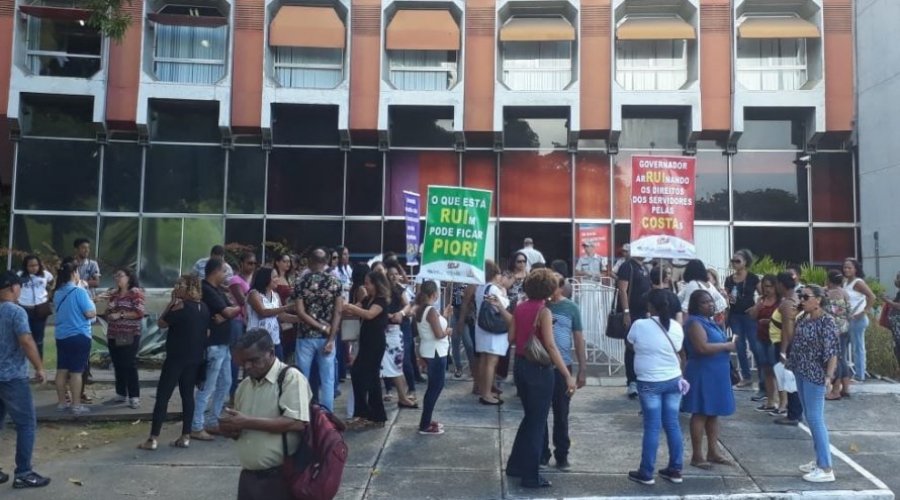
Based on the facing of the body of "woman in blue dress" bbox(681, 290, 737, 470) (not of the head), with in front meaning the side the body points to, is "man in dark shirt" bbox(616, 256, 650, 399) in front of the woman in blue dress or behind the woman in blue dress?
behind

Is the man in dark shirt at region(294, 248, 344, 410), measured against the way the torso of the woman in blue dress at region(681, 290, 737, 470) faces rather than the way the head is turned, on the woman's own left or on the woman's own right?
on the woman's own right

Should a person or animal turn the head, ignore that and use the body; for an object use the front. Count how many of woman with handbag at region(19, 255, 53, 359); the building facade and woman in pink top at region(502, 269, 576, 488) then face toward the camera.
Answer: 2

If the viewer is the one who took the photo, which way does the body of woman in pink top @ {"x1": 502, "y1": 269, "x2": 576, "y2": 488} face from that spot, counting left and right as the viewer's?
facing away from the viewer and to the left of the viewer

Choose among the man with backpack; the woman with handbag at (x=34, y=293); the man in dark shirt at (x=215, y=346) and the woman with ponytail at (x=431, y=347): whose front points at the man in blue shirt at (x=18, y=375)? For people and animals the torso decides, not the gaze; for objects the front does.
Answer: the woman with handbag

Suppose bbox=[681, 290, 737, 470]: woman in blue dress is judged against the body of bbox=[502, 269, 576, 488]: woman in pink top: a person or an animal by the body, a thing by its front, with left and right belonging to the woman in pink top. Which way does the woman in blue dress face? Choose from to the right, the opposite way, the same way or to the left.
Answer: the opposite way
